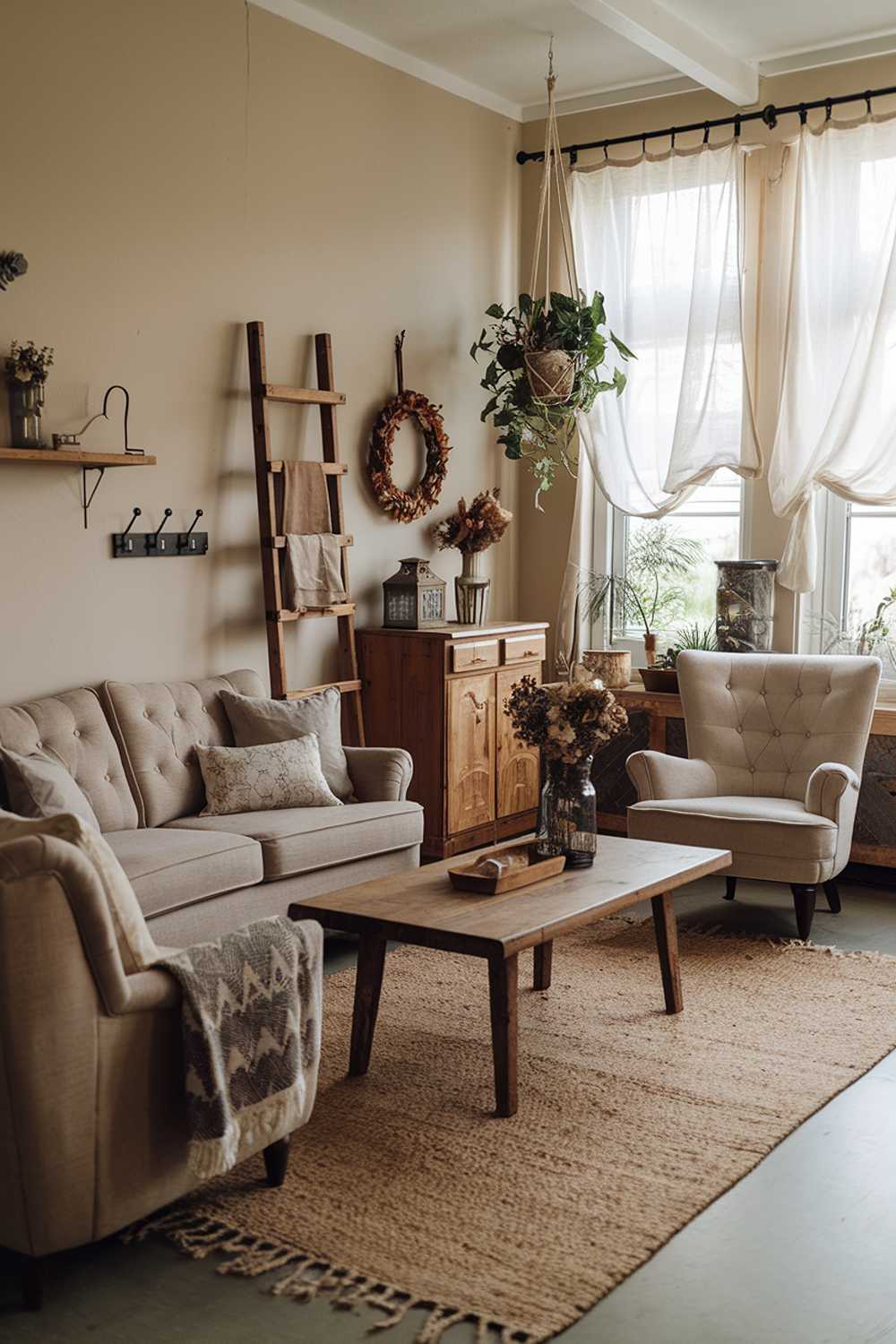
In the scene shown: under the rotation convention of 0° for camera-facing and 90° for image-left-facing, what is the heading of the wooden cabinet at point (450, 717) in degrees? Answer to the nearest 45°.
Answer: approximately 315°

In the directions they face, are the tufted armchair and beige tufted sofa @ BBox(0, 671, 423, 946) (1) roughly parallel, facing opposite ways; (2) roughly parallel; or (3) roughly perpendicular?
roughly perpendicular

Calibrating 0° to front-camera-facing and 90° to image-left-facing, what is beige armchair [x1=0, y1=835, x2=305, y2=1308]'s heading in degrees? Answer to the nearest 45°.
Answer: approximately 225°

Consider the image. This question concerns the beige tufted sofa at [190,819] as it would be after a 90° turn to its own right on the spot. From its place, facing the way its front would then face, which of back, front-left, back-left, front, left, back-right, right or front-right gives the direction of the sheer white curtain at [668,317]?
back

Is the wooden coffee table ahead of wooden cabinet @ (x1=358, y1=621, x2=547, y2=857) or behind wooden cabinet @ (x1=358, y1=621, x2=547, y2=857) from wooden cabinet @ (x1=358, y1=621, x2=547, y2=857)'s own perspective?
ahead

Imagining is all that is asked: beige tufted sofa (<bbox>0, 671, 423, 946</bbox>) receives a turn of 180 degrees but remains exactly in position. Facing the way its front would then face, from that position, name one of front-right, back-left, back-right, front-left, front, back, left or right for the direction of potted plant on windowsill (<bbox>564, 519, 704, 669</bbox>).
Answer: right

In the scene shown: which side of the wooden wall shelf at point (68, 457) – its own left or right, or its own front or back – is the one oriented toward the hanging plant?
left

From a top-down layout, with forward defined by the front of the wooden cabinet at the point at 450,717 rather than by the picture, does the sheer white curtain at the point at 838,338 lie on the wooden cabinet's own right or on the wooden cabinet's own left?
on the wooden cabinet's own left

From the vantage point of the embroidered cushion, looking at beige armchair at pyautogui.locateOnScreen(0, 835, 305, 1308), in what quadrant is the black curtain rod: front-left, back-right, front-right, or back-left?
back-left

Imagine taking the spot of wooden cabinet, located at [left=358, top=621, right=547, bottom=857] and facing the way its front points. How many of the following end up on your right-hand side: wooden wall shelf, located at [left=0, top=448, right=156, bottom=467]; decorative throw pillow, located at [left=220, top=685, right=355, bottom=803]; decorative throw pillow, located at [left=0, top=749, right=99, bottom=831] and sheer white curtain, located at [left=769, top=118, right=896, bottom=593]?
3

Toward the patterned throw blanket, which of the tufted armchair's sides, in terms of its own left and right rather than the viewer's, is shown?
front

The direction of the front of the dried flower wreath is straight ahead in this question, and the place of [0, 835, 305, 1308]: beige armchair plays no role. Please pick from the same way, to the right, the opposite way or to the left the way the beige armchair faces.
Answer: to the left
